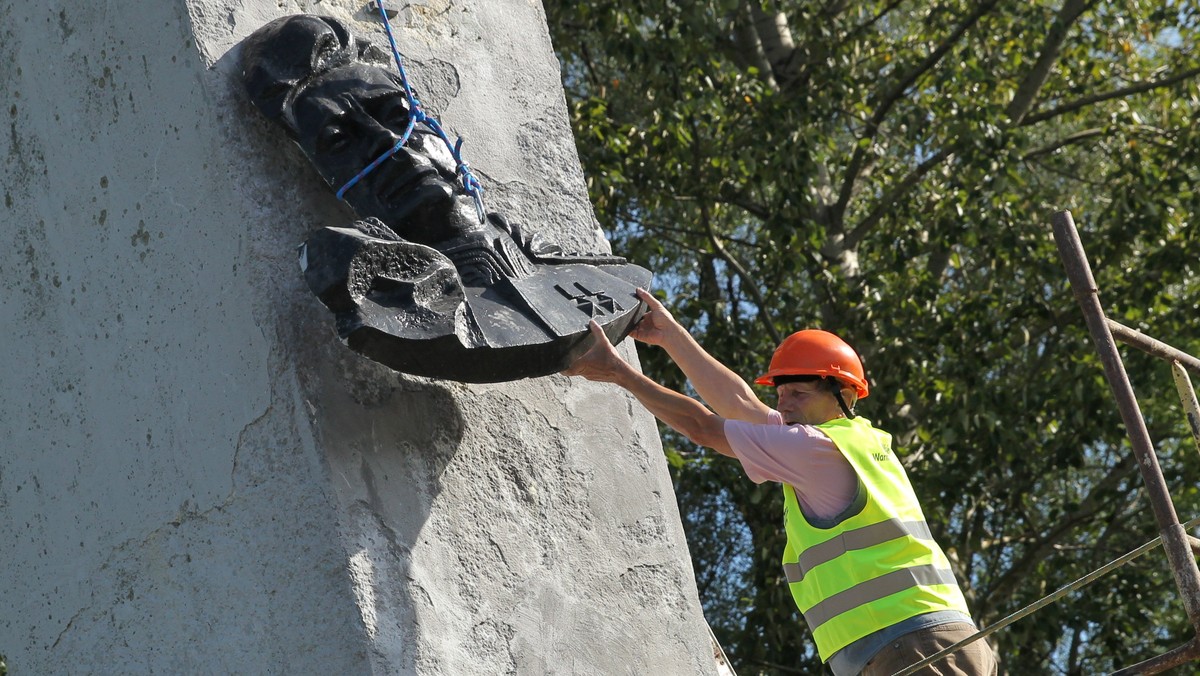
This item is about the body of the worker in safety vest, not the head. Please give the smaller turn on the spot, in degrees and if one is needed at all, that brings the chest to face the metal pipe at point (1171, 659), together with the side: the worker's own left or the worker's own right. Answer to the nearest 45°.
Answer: approximately 180°

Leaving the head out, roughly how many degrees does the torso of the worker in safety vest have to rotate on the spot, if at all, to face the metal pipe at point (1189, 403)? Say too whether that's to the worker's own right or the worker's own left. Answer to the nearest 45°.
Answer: approximately 180°

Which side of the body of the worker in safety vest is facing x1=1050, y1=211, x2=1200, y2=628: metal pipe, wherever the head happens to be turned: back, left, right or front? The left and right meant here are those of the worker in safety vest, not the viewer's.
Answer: back

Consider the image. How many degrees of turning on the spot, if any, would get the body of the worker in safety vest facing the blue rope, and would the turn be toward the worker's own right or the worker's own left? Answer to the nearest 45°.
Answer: approximately 45° to the worker's own left

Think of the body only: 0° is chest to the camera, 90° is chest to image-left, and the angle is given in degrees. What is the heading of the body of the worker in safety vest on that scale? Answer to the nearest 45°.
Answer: approximately 90°

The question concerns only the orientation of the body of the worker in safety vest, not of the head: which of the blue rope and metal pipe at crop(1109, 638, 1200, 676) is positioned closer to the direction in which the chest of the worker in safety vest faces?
the blue rope

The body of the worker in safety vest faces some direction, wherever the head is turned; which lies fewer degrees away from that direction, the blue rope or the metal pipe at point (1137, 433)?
the blue rope
